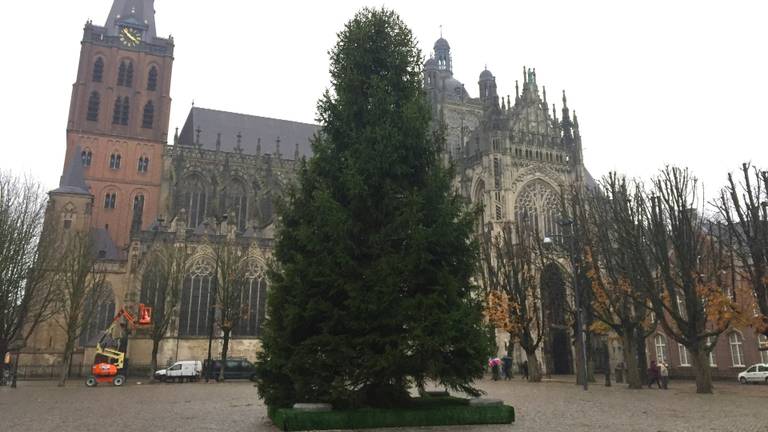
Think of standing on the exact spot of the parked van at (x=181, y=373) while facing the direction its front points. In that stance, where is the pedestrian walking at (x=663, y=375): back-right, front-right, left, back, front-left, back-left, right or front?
back-left

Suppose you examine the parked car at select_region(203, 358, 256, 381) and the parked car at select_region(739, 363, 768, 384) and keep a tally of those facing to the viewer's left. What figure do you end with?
1

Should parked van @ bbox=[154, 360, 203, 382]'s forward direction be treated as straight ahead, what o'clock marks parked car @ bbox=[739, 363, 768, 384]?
parked car @ bbox=[739, 363, 768, 384] is roughly at 7 o'clock from parked van @ bbox=[154, 360, 203, 382].

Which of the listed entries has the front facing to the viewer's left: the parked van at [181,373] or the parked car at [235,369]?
the parked van at [181,373]

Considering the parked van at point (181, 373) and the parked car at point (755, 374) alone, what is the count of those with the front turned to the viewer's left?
2

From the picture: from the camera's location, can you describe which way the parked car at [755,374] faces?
facing to the left of the viewer

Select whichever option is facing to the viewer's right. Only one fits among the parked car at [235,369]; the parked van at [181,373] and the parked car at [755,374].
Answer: the parked car at [235,369]

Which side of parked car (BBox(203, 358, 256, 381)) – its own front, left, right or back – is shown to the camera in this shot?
right

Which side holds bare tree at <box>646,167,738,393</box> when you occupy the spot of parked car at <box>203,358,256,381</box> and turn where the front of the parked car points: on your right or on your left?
on your right

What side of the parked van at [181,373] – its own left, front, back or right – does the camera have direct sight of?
left

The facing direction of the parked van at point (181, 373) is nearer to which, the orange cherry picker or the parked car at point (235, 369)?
the orange cherry picker

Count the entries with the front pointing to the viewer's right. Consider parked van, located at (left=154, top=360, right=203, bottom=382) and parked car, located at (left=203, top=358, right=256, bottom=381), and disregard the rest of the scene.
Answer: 1
